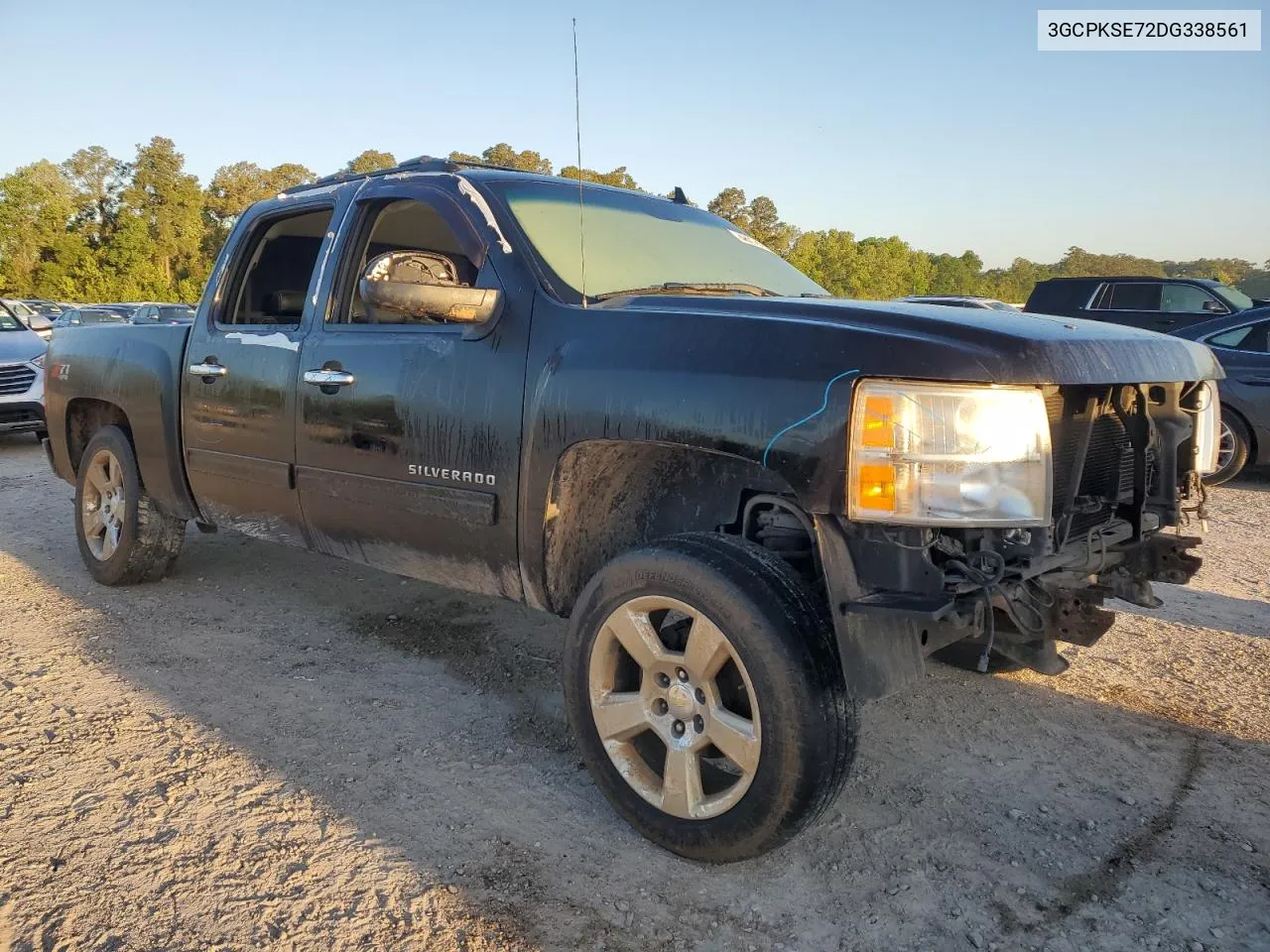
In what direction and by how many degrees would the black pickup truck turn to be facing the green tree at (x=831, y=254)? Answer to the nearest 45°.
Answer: approximately 135° to its left

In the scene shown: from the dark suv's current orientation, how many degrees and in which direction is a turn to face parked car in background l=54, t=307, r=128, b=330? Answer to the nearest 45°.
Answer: approximately 135° to its right

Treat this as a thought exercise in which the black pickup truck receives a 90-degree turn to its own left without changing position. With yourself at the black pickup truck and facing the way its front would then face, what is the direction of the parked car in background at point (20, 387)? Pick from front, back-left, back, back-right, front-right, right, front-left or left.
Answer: left

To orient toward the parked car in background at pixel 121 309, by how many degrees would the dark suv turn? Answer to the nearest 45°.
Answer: approximately 135° to its right

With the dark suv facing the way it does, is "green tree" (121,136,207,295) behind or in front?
behind

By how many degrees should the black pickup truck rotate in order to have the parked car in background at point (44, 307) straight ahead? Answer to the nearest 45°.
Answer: approximately 180°

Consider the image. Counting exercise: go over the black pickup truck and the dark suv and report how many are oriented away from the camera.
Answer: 0

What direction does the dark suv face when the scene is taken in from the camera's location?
facing the viewer and to the right of the viewer

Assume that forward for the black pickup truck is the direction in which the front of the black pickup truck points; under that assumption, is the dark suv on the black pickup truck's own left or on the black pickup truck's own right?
on the black pickup truck's own left

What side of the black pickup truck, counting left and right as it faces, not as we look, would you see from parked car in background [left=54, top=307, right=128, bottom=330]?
back

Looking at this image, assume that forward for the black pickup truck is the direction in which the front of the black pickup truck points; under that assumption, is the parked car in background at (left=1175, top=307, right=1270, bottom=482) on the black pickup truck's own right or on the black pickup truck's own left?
on the black pickup truck's own left
